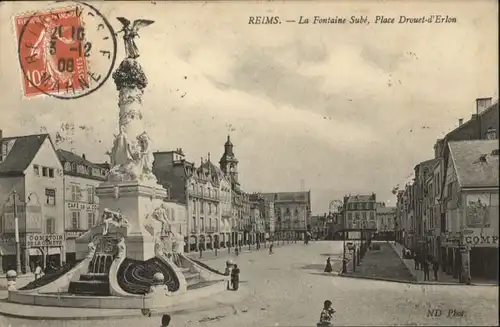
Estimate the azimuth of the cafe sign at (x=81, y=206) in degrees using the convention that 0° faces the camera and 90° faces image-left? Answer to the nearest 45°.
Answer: approximately 315°

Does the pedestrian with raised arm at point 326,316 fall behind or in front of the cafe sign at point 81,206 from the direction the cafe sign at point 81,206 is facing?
in front
